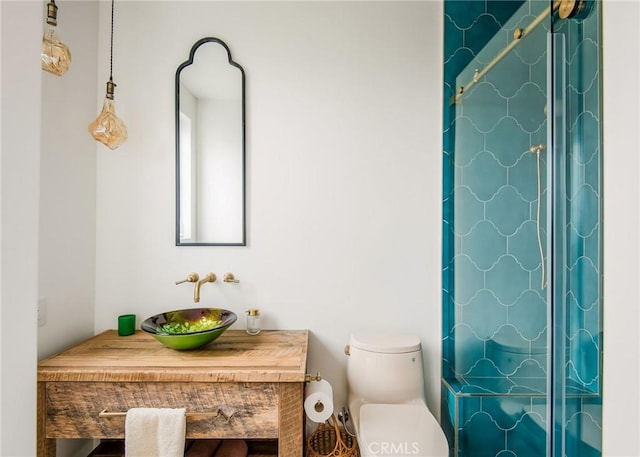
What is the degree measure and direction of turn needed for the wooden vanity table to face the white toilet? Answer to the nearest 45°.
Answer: approximately 90° to its left

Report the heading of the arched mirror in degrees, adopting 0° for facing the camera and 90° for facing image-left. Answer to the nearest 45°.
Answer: approximately 0°

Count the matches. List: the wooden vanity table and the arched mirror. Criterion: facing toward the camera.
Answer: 2

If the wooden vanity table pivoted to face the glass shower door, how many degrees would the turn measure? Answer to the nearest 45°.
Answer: approximately 90° to its left

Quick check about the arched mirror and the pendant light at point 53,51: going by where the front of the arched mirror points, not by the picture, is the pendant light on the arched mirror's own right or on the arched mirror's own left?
on the arched mirror's own right

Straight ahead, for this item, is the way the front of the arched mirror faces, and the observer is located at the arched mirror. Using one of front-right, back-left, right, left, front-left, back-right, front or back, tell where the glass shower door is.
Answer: front-left

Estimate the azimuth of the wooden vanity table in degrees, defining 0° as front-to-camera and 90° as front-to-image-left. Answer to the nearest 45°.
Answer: approximately 0°
